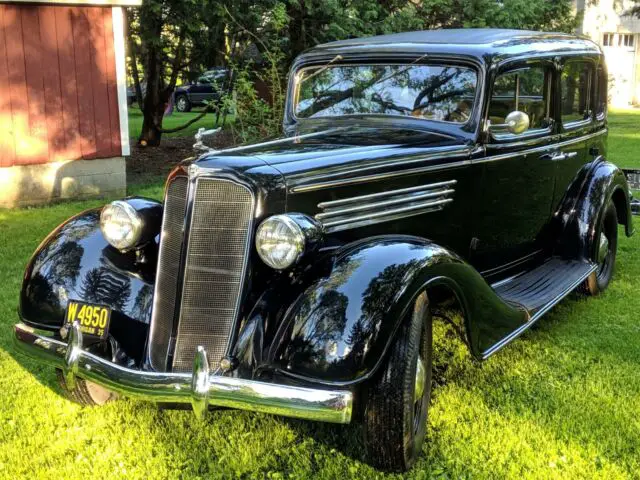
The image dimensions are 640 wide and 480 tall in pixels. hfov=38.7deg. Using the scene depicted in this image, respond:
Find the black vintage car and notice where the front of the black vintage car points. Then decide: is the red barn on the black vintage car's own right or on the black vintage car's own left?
on the black vintage car's own right

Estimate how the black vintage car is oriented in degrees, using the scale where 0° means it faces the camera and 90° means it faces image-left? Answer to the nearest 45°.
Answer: approximately 45°

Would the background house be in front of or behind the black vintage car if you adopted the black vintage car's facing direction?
behind
